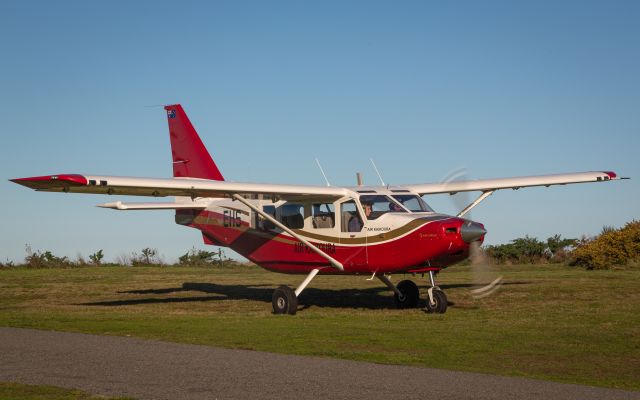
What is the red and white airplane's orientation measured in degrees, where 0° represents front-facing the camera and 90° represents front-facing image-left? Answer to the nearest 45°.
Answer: approximately 315°

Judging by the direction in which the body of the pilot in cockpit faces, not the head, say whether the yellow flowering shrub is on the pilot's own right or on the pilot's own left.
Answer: on the pilot's own left

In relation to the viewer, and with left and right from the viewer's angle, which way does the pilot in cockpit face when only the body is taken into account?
facing the viewer and to the right of the viewer

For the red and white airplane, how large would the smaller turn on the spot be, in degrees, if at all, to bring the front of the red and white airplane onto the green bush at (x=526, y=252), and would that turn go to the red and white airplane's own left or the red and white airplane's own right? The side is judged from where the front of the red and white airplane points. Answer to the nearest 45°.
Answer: approximately 90° to the red and white airplane's own left

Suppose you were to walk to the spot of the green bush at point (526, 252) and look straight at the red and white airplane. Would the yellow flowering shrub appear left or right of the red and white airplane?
left

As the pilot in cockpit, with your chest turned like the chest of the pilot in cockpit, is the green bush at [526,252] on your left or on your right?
on your left

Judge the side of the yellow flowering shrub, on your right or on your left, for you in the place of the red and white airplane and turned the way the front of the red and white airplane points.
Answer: on your left
